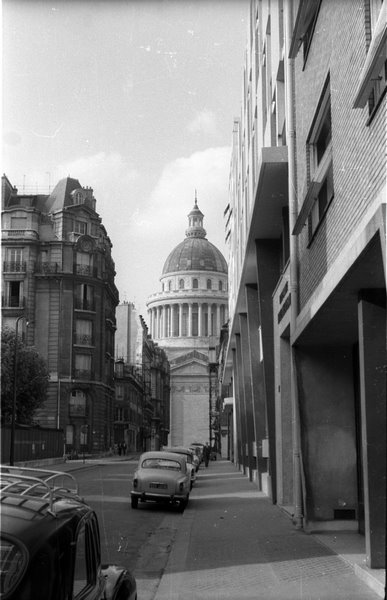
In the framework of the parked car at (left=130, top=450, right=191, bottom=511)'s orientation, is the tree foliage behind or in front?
in front

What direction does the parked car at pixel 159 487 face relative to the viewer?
away from the camera

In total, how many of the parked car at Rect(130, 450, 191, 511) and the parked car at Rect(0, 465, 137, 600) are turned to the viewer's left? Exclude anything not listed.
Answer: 0

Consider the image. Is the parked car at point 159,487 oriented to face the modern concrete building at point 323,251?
no

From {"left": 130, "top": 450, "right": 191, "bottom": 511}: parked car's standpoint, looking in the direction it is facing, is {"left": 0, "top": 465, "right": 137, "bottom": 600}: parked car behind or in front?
behind
